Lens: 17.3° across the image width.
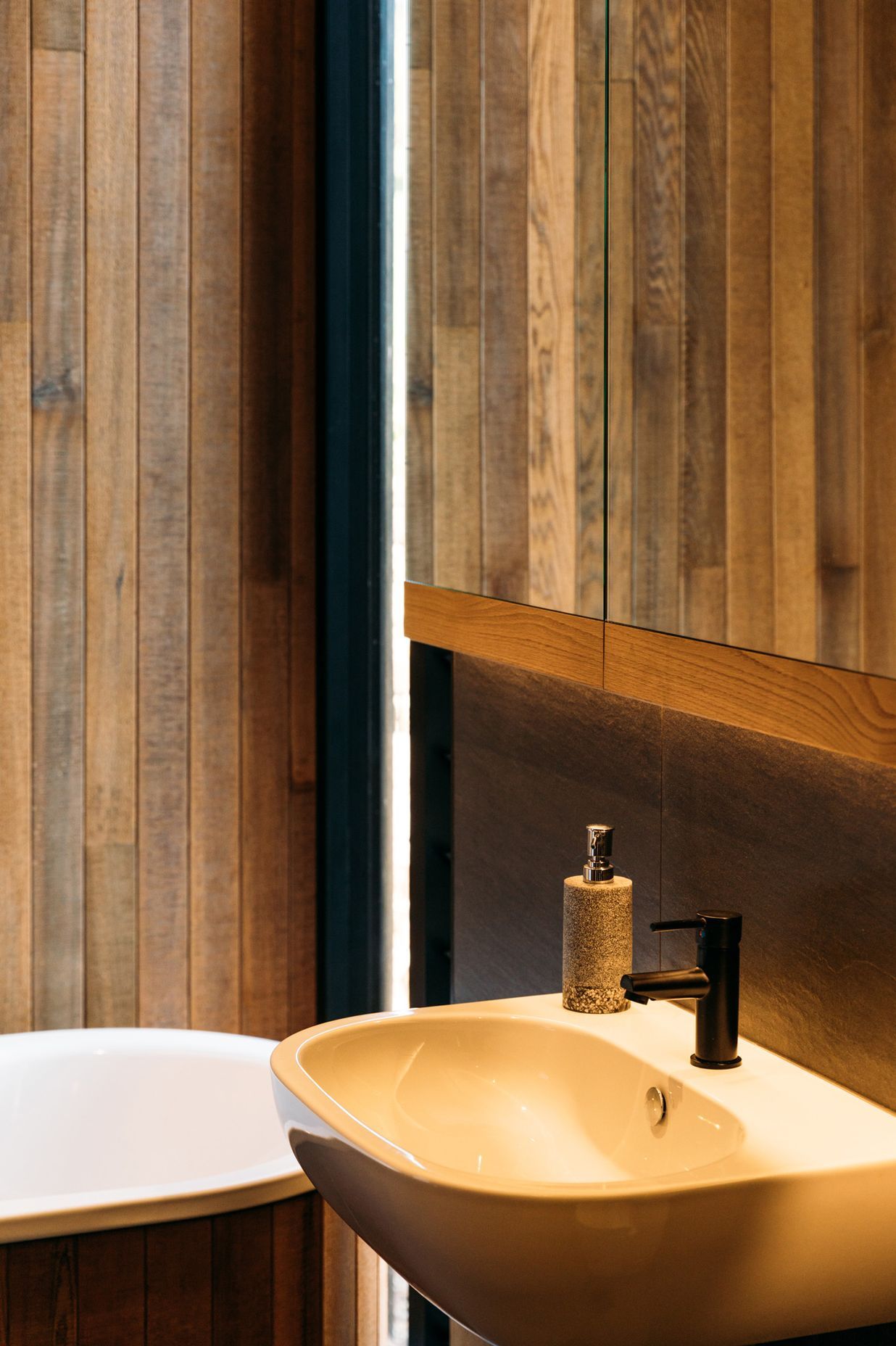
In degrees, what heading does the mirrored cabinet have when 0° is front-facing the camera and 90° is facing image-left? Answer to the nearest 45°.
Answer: approximately 45°

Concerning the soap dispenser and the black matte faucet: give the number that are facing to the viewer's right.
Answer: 0

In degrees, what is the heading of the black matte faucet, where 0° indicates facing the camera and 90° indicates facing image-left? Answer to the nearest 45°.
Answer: approximately 45°

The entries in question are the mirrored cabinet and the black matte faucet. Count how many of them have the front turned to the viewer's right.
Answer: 0

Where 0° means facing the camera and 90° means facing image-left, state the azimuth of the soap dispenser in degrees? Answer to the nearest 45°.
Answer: approximately 0°
